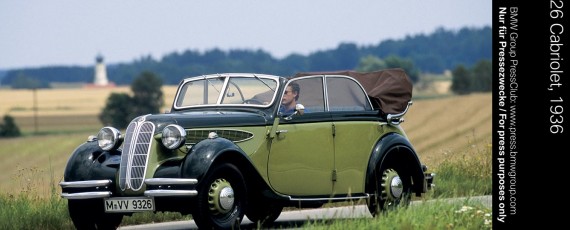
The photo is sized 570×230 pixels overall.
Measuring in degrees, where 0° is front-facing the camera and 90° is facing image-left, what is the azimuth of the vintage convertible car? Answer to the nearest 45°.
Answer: approximately 45°
